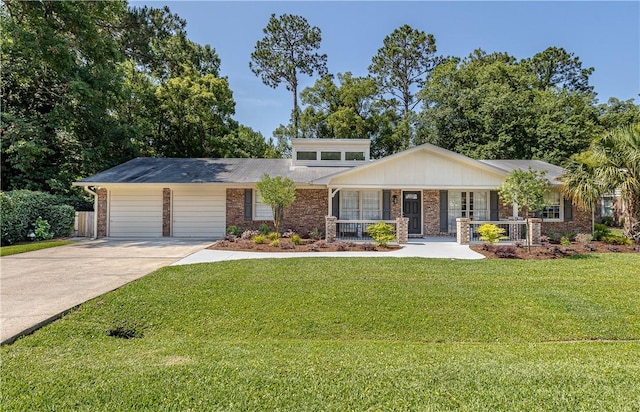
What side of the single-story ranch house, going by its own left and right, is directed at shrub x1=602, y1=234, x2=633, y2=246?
left

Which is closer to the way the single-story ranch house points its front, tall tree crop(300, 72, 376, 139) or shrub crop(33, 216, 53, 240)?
the shrub

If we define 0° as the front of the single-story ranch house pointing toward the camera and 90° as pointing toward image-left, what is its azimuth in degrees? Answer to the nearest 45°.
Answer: approximately 0°

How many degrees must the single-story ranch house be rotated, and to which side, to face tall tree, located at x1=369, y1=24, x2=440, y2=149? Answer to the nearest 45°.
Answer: approximately 135° to its left

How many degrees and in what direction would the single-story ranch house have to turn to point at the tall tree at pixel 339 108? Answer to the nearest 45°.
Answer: approximately 180°

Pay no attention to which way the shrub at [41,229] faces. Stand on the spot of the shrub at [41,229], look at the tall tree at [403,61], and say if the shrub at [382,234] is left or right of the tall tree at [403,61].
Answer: right

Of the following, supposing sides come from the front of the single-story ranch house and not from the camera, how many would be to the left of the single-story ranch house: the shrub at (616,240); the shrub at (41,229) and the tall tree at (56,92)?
1

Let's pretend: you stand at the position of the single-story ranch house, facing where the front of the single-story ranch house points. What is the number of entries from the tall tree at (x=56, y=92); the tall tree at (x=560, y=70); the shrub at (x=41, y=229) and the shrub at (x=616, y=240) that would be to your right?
2

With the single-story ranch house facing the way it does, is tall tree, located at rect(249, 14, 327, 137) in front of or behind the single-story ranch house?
behind

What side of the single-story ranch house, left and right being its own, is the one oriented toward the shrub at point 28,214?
right

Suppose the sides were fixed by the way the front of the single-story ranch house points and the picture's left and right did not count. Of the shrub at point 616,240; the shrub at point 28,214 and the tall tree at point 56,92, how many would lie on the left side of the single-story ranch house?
1

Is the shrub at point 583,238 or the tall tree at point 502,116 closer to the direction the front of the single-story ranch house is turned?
the shrub
